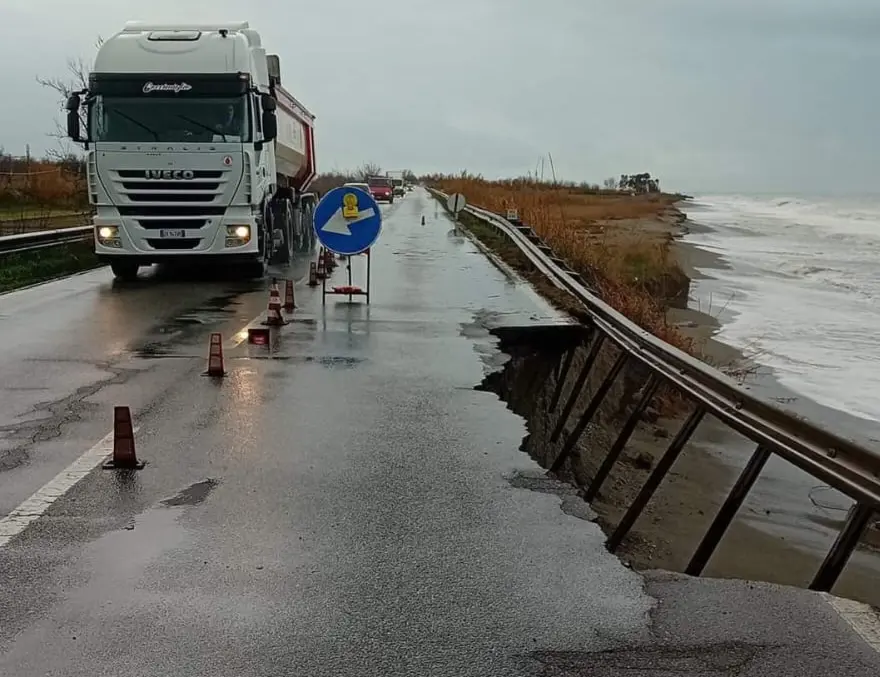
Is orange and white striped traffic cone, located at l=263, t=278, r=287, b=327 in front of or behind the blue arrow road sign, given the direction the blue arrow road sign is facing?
in front

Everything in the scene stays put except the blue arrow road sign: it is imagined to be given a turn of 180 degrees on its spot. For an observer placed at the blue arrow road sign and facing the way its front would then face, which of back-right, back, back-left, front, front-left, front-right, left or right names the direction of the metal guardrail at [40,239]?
front-left

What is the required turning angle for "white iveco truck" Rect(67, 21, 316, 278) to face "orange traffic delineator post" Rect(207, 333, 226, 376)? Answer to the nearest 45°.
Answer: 0° — it already faces it

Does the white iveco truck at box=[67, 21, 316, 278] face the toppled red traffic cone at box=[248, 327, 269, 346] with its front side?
yes

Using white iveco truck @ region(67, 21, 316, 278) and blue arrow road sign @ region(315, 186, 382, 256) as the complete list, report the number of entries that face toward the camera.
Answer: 2

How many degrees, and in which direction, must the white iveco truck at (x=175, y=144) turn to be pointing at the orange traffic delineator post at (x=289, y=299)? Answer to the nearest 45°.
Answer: approximately 45° to its left

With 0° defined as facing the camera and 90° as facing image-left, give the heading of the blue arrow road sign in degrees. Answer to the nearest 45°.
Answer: approximately 0°

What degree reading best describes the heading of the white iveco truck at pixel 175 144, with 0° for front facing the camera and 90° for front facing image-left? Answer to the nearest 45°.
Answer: approximately 0°

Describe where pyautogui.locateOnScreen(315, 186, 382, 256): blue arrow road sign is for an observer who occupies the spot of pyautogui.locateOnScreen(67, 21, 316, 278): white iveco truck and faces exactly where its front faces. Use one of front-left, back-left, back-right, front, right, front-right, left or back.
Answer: front-left

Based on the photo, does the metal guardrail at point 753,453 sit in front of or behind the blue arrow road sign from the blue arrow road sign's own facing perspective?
in front
